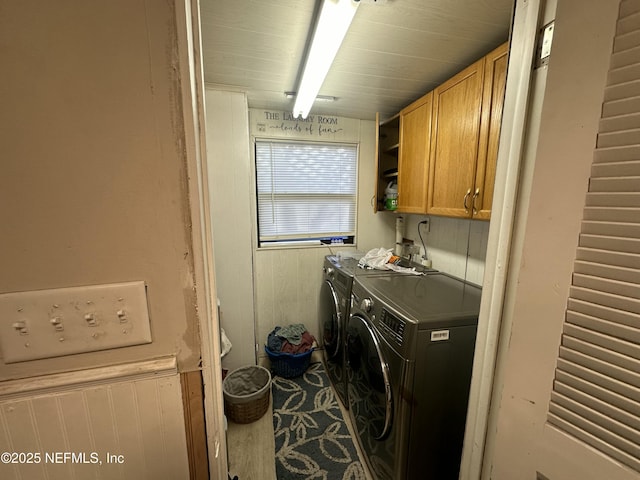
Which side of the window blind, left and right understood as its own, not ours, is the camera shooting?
front

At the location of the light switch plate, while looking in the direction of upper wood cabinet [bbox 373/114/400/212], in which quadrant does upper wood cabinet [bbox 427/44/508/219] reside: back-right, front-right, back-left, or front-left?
front-right

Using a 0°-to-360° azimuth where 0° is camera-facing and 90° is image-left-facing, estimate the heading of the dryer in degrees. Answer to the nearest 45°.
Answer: approximately 45°

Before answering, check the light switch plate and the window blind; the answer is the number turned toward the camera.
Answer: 2

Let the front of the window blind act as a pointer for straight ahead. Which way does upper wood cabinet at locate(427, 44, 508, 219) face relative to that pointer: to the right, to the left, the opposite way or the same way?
to the right

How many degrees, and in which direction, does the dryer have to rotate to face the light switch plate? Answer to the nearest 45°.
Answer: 0° — it already faces it

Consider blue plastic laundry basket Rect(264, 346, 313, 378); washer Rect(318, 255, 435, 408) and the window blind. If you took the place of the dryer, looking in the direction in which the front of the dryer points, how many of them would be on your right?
3

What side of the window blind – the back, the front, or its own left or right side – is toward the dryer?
front

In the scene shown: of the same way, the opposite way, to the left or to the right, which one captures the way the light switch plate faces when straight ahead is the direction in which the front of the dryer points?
to the left

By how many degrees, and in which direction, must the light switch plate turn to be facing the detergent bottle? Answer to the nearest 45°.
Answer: approximately 90° to its left

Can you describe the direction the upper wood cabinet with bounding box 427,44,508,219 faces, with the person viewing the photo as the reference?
facing the viewer and to the left of the viewer

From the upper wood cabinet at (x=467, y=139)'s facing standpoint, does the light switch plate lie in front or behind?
in front

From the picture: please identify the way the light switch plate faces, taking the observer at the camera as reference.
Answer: facing the viewer
